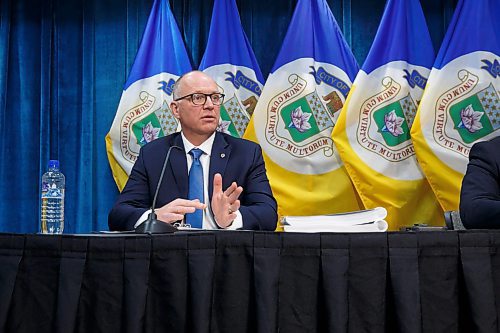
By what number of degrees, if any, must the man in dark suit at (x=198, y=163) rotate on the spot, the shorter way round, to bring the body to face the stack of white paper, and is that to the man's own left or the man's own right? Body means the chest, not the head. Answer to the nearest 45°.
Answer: approximately 45° to the man's own left

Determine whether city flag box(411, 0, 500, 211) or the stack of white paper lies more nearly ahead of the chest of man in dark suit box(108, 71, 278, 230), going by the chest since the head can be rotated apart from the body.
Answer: the stack of white paper

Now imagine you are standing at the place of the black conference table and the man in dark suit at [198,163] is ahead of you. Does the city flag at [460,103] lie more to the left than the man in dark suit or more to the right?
right

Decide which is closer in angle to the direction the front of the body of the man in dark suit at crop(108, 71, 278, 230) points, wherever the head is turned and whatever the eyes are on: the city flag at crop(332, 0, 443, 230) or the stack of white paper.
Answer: the stack of white paper

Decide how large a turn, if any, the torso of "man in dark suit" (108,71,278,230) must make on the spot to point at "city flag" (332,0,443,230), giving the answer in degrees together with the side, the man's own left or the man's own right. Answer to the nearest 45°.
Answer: approximately 90° to the man's own left

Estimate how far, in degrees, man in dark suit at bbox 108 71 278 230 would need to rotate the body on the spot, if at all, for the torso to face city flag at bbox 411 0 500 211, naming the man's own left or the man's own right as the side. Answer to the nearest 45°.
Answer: approximately 90° to the man's own left

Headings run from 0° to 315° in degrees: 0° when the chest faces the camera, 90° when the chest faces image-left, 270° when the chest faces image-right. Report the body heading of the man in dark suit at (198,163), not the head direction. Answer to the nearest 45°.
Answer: approximately 0°

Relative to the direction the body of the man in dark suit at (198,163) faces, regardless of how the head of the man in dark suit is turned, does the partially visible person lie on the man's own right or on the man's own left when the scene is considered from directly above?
on the man's own left

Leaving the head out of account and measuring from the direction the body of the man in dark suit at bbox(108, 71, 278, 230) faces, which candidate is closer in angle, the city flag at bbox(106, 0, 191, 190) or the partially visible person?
the partially visible person

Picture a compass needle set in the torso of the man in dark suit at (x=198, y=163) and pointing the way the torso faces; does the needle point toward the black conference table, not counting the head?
yes
